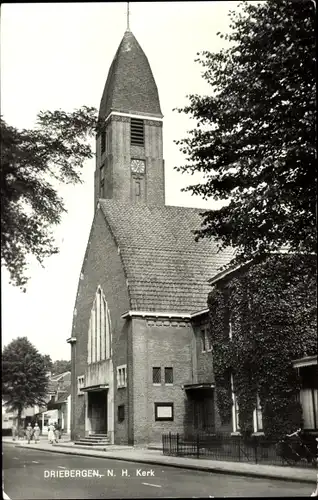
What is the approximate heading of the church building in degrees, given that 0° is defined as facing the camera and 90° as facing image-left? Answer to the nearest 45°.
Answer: approximately 45°

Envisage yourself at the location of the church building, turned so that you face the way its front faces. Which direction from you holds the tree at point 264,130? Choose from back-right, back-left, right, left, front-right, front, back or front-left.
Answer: front-left

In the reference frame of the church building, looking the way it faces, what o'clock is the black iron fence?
The black iron fence is roughly at 10 o'clock from the church building.

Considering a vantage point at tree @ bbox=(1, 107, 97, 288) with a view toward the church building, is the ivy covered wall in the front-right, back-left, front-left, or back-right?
front-right

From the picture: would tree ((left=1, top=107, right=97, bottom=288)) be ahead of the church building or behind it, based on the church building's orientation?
ahead

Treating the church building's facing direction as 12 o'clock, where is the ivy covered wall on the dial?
The ivy covered wall is roughly at 10 o'clock from the church building.
